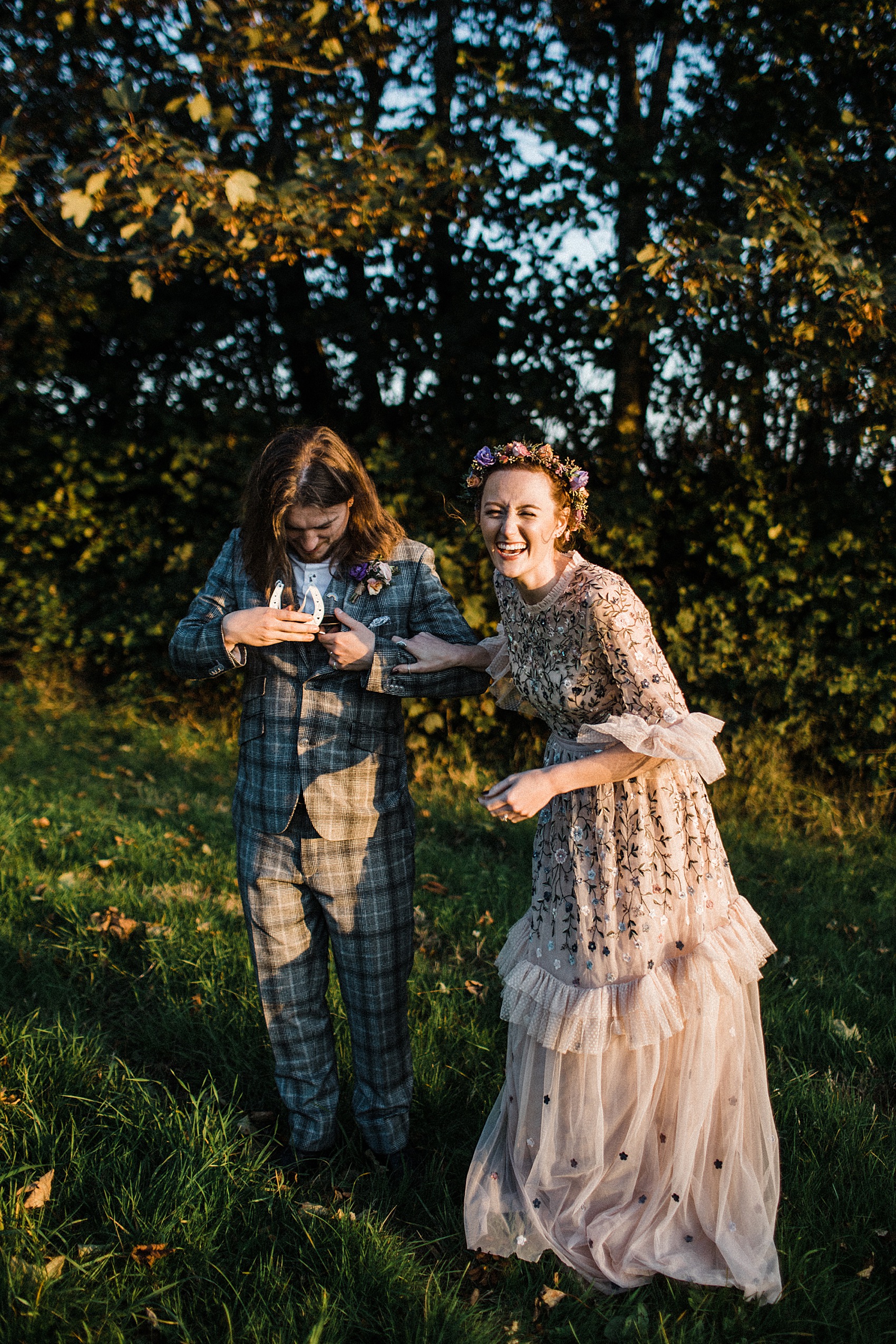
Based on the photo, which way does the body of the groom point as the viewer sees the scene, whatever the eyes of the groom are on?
toward the camera

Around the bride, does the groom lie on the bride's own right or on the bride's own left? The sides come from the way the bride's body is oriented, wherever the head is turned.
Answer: on the bride's own right

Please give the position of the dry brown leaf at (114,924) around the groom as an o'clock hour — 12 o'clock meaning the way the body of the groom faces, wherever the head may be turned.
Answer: The dry brown leaf is roughly at 5 o'clock from the groom.

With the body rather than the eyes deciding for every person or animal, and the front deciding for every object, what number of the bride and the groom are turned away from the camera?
0

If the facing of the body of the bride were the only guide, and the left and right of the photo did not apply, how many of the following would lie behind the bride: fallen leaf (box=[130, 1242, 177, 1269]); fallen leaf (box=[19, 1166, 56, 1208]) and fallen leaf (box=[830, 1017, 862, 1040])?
1

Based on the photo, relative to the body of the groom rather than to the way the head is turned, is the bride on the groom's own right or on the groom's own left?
on the groom's own left

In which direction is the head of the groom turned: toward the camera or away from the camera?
toward the camera

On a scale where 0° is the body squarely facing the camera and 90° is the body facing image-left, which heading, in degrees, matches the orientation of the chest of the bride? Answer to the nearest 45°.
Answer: approximately 45°
